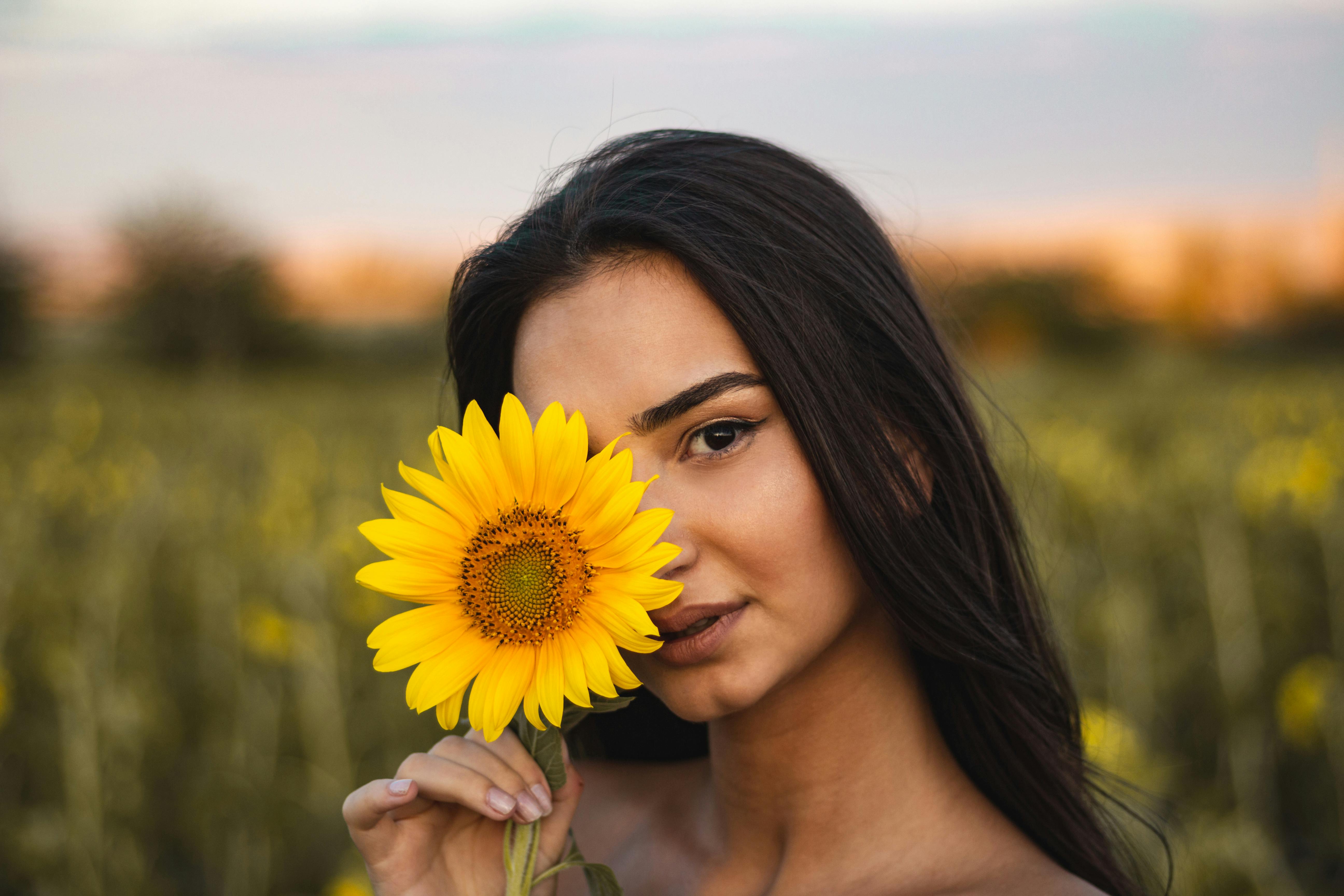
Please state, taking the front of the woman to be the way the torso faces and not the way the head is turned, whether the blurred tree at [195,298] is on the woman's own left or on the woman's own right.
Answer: on the woman's own right

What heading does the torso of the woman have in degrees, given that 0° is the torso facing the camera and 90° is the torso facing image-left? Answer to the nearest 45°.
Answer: approximately 45°
